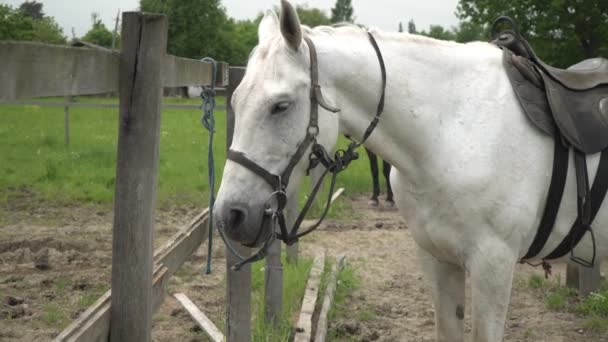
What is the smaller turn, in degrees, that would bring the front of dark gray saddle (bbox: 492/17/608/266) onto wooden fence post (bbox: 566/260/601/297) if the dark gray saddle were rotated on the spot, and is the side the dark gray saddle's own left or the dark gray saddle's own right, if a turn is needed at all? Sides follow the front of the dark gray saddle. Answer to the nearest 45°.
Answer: approximately 90° to the dark gray saddle's own right

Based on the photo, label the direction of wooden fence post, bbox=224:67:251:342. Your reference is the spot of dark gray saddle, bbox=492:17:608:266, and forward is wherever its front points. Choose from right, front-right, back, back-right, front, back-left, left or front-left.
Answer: front

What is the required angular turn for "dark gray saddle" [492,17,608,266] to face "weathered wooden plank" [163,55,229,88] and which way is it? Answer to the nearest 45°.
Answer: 0° — it already faces it

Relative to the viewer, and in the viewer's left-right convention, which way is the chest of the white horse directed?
facing the viewer and to the left of the viewer

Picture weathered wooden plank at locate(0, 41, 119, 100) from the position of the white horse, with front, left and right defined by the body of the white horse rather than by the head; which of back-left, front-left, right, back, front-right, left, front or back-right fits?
front

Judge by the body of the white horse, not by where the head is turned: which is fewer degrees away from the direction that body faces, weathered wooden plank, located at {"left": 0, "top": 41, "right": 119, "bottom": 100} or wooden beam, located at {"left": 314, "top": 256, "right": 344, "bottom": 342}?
the weathered wooden plank

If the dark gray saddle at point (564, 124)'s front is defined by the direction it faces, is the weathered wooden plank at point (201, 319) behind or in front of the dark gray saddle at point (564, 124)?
in front

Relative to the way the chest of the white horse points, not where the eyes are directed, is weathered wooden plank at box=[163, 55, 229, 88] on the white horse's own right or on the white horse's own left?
on the white horse's own right

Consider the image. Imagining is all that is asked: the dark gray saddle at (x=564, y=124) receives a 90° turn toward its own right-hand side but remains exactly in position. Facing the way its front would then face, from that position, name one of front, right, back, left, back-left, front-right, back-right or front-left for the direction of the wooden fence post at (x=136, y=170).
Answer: back-left

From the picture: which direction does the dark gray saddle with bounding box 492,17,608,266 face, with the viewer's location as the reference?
facing to the left of the viewer

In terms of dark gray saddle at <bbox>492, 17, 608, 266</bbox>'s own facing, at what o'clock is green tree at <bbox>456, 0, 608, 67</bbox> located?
The green tree is roughly at 3 o'clock from the dark gray saddle.

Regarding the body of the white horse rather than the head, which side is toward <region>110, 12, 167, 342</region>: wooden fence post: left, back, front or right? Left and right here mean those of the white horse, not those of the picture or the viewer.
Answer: front
